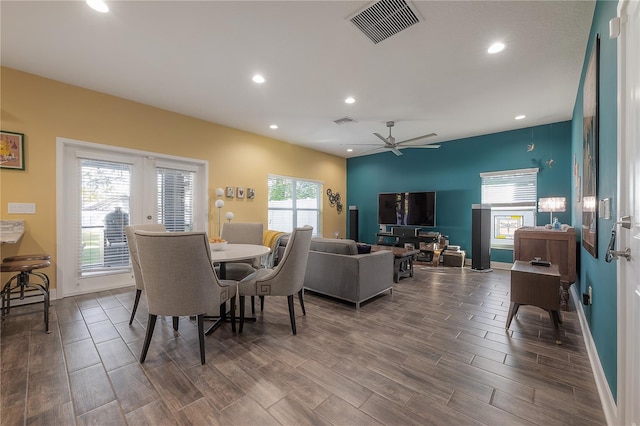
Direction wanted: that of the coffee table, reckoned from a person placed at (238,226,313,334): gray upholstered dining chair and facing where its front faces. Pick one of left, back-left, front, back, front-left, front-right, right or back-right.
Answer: back-right

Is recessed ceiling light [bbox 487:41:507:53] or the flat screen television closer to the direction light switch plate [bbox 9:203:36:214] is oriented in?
the recessed ceiling light

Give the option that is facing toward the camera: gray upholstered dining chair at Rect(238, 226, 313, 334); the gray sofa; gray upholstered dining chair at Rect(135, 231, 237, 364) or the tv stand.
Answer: the tv stand

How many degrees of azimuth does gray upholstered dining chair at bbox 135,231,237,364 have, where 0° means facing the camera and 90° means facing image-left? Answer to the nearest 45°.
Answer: approximately 225°

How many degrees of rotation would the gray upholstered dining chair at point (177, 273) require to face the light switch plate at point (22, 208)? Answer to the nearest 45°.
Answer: approximately 90° to its left

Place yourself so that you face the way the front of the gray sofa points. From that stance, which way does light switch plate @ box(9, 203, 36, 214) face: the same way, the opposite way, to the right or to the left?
to the right

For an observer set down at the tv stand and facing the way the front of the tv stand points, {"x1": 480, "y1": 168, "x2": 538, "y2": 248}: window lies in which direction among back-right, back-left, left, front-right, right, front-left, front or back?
left

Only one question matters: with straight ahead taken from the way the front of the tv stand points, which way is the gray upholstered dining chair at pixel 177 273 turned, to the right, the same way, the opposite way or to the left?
the opposite way

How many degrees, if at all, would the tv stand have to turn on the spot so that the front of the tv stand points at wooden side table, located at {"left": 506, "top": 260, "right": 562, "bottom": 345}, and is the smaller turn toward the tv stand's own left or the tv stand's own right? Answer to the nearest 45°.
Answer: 0° — it already faces it

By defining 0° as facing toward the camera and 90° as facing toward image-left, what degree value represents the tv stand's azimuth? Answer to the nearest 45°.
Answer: approximately 0°

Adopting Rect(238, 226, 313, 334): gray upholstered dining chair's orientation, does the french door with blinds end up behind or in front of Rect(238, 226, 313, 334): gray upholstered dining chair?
in front
